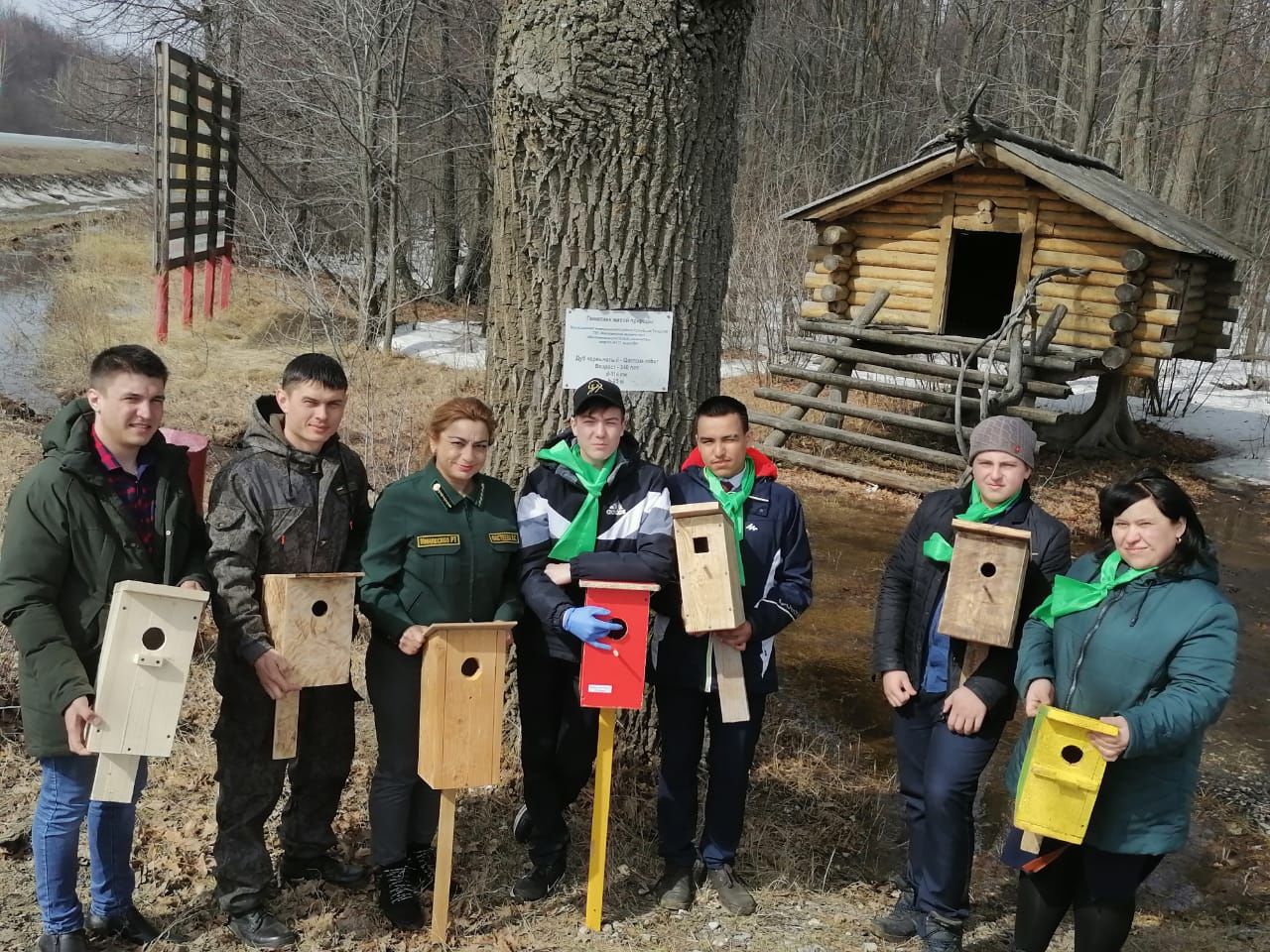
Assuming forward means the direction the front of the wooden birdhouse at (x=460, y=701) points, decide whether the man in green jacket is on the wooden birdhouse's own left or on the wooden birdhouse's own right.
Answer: on the wooden birdhouse's own right

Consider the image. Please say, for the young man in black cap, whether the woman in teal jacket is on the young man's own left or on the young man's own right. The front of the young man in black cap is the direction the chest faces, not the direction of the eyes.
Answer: on the young man's own left

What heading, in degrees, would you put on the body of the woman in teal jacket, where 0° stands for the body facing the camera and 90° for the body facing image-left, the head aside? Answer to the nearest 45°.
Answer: approximately 45°

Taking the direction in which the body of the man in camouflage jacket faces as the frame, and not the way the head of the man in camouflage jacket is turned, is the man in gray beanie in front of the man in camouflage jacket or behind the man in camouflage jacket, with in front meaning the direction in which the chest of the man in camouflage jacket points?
in front

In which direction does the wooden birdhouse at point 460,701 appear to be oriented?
toward the camera

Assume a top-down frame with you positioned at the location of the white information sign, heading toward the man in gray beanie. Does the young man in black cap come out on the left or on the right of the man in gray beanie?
right

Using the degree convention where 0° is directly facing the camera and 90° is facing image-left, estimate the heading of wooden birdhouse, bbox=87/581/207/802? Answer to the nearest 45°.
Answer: approximately 0°

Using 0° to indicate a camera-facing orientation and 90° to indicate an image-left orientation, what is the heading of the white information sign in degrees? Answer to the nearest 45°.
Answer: approximately 0°

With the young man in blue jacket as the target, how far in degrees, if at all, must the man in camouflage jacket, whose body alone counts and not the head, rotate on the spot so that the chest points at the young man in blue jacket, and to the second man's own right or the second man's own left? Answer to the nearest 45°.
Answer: approximately 45° to the second man's own left

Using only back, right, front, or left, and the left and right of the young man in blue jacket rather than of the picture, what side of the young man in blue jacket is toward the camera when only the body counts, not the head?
front

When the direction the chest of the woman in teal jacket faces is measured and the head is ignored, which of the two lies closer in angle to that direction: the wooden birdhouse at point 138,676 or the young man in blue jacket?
the wooden birdhouse
